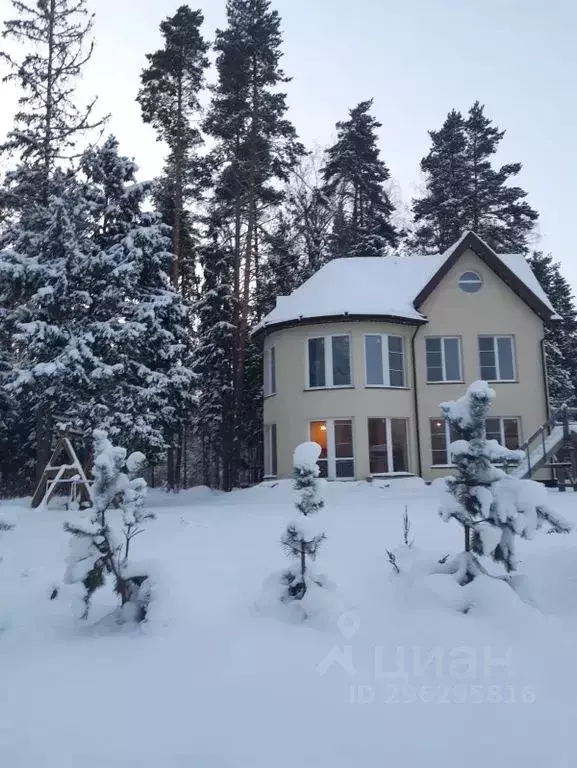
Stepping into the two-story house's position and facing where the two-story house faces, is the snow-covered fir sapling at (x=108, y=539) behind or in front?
in front

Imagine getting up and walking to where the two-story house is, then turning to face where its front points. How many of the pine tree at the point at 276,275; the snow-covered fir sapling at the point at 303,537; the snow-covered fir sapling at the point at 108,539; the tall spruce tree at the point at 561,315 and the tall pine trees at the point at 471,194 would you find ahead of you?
2

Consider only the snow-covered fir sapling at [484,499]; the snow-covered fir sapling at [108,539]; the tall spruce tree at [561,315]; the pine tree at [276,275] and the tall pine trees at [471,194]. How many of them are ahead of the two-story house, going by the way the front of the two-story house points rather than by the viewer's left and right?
2

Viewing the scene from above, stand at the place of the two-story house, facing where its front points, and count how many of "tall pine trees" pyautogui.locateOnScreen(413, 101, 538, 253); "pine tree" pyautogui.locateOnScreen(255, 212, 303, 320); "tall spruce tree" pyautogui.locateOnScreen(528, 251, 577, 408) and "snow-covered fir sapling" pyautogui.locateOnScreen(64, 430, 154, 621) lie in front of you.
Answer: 1

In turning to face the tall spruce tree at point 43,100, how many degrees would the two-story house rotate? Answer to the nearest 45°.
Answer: approximately 90° to its right

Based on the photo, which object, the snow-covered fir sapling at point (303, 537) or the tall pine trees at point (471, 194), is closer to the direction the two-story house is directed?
the snow-covered fir sapling

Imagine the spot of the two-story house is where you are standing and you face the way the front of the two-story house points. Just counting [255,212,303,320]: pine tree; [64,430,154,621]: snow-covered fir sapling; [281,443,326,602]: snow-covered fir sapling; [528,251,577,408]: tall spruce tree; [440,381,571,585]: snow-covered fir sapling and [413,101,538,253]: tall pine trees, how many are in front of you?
3

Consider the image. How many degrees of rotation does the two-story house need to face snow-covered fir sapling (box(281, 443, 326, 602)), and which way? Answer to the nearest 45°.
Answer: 0° — it already faces it

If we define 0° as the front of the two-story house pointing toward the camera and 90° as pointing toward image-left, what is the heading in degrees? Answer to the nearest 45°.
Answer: approximately 0°

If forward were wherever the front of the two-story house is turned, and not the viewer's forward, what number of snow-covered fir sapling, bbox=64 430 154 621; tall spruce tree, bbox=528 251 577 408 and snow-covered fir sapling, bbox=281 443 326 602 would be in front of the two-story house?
2

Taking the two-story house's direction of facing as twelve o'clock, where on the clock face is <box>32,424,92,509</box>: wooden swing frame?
The wooden swing frame is roughly at 2 o'clock from the two-story house.
